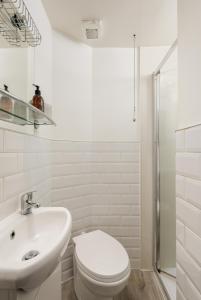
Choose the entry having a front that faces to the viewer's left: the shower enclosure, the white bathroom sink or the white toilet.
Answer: the shower enclosure

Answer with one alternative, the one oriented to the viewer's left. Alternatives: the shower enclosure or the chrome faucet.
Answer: the shower enclosure

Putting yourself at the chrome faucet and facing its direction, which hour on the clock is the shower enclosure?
The shower enclosure is roughly at 10 o'clock from the chrome faucet.

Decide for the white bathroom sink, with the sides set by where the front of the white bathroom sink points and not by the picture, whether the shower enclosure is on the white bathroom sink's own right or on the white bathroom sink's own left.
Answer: on the white bathroom sink's own left

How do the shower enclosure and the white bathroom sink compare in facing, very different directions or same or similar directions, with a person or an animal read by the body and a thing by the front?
very different directions

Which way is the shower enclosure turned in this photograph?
to the viewer's left

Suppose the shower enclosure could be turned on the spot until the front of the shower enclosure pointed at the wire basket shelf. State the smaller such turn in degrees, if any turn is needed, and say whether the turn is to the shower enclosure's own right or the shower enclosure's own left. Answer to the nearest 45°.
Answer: approximately 45° to the shower enclosure's own left

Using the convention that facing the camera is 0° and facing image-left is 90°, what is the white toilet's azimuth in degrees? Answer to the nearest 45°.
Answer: approximately 315°

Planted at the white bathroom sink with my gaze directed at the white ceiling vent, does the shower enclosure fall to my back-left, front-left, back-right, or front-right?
front-right
